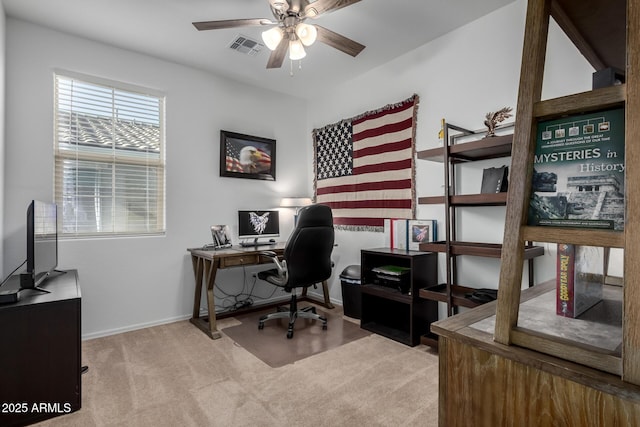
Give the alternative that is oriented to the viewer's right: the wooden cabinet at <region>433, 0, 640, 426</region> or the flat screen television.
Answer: the flat screen television

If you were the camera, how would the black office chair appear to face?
facing away from the viewer and to the left of the viewer

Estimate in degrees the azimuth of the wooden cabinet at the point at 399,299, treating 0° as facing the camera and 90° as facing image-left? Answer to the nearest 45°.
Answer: approximately 45°

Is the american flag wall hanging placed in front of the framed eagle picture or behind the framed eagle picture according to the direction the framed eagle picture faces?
in front

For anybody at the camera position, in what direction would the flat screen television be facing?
facing to the right of the viewer

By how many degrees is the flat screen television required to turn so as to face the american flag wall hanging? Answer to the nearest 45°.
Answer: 0° — it already faces it

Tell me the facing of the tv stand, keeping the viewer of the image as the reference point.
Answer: facing to the right of the viewer

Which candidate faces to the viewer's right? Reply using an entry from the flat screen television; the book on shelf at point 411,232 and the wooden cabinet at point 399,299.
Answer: the flat screen television

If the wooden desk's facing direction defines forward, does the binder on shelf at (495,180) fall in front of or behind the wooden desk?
in front

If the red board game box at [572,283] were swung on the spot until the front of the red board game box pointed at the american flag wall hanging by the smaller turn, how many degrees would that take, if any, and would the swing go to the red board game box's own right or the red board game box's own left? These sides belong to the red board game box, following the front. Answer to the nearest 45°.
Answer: approximately 180°
